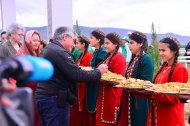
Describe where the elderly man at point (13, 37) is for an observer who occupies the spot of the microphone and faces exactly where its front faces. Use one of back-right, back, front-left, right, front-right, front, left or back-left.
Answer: left

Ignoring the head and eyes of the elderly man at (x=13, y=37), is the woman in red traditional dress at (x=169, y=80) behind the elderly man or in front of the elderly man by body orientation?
in front

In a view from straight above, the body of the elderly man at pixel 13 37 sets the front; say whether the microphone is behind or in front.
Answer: in front

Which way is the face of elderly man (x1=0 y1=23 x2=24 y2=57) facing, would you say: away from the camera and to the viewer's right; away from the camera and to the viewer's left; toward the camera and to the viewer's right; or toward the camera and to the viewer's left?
toward the camera and to the viewer's right

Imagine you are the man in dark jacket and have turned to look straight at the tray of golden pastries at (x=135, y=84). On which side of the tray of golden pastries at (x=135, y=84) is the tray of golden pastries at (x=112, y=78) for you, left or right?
left

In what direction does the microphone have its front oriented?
to the viewer's right

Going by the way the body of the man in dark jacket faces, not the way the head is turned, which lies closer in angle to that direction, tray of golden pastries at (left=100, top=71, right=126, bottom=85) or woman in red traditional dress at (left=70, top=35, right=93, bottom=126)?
the tray of golden pastries

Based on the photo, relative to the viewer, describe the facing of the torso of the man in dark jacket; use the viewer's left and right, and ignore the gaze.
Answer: facing to the right of the viewer

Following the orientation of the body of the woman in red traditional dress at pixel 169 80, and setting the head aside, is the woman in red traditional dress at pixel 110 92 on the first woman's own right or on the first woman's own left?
on the first woman's own right

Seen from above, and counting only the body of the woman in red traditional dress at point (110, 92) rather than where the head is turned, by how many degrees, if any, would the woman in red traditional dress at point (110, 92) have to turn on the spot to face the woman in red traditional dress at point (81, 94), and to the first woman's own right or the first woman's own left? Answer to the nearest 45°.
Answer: approximately 90° to the first woman's own right

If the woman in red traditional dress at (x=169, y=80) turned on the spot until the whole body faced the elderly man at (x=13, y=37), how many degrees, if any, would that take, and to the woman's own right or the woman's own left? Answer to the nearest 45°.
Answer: approximately 45° to the woman's own right

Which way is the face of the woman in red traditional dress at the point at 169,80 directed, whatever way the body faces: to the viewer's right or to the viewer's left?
to the viewer's left

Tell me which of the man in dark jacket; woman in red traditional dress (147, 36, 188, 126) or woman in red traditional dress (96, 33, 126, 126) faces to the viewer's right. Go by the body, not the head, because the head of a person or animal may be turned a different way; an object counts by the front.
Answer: the man in dark jacket
